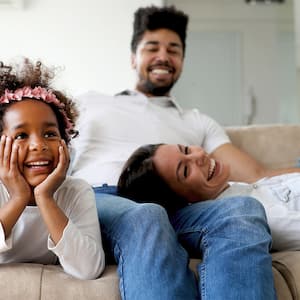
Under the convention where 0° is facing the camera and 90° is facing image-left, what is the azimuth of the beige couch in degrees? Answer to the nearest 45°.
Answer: approximately 0°

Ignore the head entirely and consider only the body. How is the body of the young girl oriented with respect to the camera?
toward the camera
